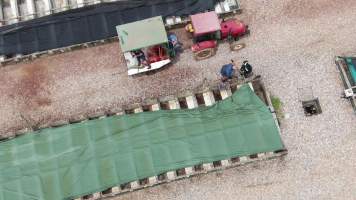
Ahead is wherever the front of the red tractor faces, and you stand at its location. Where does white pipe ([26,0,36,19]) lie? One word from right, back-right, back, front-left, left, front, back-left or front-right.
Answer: back

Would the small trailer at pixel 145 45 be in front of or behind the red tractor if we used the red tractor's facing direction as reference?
behind

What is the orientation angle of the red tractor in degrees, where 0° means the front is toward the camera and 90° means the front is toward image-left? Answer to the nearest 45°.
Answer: approximately 270°

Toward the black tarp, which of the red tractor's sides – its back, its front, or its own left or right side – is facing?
back

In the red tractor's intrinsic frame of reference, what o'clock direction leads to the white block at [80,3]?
The white block is roughly at 6 o'clock from the red tractor.

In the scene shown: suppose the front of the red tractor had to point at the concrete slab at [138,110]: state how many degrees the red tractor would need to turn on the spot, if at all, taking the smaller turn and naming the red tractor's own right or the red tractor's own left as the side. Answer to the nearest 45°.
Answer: approximately 180°

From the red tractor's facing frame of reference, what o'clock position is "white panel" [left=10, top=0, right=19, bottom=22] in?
The white panel is roughly at 6 o'clock from the red tractor.

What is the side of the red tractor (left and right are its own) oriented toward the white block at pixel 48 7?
back
